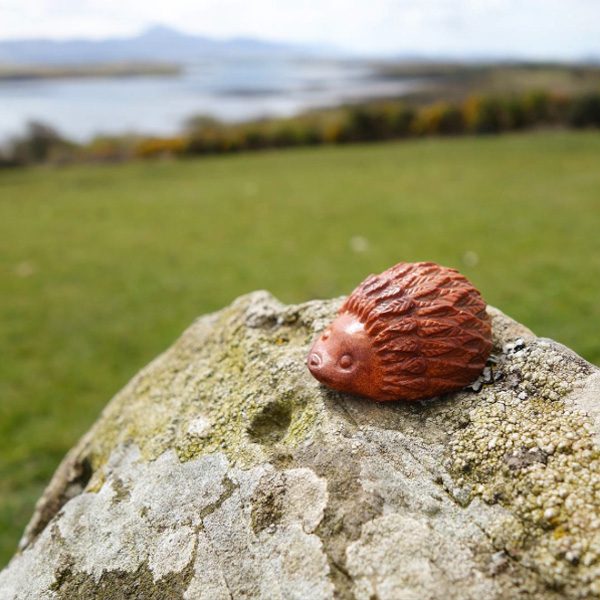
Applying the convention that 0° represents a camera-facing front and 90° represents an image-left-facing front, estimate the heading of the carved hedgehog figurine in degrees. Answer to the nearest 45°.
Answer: approximately 45°
